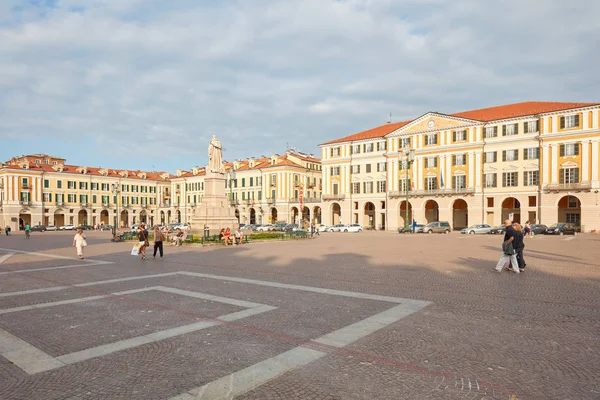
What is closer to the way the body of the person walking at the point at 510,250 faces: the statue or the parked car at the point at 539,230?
the statue

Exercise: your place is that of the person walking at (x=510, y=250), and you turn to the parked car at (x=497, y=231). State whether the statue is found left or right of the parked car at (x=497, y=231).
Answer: left

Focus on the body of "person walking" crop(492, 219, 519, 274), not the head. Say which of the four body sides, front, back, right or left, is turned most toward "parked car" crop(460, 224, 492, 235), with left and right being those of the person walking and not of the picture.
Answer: right

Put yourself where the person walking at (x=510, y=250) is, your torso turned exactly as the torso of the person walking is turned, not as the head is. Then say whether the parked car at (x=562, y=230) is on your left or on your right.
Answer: on your right

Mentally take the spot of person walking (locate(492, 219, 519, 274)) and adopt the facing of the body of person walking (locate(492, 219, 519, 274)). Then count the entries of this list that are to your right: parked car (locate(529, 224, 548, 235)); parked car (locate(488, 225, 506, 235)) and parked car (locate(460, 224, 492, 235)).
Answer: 3

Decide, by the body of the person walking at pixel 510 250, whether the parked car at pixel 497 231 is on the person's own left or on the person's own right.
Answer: on the person's own right

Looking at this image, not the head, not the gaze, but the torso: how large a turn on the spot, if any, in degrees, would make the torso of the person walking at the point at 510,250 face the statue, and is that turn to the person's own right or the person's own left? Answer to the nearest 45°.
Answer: approximately 45° to the person's own right

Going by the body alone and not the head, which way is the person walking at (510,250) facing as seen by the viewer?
to the viewer's left

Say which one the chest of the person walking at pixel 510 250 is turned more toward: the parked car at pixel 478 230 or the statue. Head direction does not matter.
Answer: the statue
